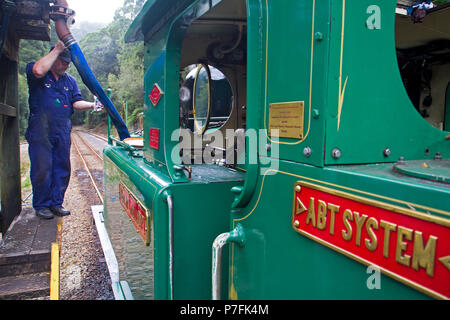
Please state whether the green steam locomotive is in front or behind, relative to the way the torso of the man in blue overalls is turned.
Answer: in front

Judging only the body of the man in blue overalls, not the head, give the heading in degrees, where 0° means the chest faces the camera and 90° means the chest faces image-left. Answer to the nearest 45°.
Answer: approximately 315°

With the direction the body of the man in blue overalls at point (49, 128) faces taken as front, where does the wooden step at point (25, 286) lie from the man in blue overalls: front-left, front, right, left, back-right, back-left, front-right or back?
front-right
